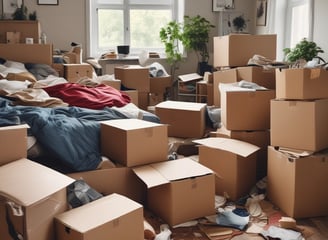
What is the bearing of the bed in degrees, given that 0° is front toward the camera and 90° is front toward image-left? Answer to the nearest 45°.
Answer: approximately 315°

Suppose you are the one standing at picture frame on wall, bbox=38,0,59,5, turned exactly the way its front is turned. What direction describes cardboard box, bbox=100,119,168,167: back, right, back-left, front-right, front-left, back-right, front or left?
front

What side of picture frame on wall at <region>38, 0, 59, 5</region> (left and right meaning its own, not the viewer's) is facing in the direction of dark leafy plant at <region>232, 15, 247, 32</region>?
left

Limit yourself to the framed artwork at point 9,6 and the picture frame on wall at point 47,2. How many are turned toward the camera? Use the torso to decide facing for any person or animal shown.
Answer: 2

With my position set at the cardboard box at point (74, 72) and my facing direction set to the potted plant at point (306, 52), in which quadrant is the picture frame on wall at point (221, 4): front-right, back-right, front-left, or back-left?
front-left

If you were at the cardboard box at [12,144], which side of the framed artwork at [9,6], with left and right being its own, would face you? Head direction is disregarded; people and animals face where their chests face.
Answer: front

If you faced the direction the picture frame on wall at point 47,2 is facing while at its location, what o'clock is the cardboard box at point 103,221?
The cardboard box is roughly at 12 o'clock from the picture frame on wall.

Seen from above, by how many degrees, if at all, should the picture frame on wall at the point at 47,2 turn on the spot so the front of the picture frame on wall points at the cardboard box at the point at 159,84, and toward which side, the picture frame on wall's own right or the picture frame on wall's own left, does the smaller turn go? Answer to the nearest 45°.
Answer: approximately 45° to the picture frame on wall's own left

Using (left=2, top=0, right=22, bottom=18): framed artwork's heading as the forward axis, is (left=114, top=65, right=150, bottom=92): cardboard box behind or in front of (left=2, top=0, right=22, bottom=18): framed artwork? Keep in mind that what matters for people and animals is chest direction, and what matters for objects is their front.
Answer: in front

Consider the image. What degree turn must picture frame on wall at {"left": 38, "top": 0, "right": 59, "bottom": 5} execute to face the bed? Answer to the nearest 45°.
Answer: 0° — it already faces it

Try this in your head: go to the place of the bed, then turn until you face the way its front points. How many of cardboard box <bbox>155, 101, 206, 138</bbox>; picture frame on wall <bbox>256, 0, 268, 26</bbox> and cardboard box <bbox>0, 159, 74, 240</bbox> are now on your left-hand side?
2

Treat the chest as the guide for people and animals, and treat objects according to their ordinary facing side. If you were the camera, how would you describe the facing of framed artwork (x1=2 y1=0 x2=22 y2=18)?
facing the viewer

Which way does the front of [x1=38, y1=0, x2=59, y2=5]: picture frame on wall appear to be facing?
toward the camera

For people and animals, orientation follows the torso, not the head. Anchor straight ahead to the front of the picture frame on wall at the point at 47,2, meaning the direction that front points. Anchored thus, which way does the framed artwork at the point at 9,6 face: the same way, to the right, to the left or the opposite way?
the same way
